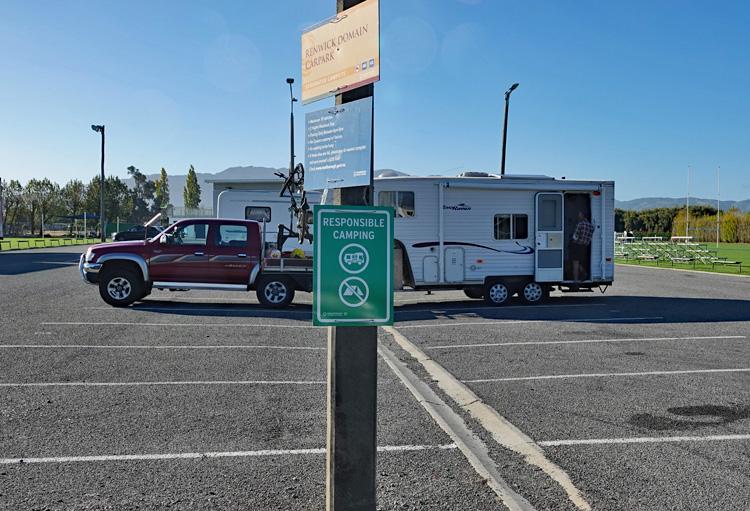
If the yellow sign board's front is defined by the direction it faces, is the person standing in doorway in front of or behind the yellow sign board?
behind

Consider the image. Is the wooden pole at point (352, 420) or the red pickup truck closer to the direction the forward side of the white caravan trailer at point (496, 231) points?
the red pickup truck

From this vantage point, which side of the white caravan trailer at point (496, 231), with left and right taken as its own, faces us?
left

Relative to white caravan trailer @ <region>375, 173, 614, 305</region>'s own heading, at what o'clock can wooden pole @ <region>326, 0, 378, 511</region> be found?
The wooden pole is roughly at 9 o'clock from the white caravan trailer.

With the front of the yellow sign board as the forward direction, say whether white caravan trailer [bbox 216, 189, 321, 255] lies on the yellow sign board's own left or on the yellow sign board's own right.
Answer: on the yellow sign board's own right

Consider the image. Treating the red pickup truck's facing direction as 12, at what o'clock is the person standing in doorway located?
The person standing in doorway is roughly at 6 o'clock from the red pickup truck.

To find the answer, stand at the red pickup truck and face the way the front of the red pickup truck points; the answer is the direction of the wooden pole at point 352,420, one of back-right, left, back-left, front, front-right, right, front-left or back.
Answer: left

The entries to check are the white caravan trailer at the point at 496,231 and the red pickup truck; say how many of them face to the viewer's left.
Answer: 2

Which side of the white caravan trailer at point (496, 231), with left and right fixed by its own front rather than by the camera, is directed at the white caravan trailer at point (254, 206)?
front

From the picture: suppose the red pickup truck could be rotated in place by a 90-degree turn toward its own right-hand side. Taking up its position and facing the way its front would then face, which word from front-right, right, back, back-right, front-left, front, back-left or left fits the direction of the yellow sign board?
back

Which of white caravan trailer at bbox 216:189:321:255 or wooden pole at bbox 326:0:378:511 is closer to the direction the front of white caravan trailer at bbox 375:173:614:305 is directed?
the white caravan trailer

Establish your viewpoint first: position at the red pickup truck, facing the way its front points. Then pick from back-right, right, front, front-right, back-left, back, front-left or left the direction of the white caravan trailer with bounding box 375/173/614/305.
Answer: back

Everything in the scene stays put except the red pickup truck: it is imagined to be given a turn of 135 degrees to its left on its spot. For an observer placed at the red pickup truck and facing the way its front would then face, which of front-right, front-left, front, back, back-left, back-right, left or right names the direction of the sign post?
front-right

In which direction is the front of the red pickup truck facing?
to the viewer's left
